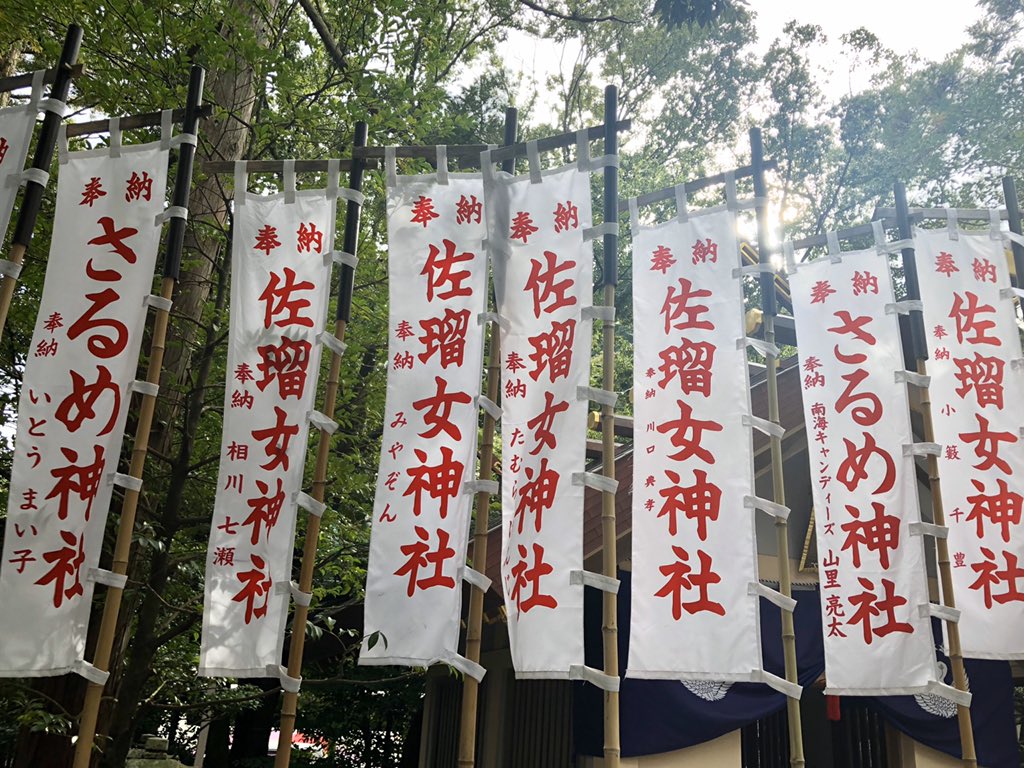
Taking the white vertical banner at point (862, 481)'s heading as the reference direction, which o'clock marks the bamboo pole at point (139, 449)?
The bamboo pole is roughly at 2 o'clock from the white vertical banner.

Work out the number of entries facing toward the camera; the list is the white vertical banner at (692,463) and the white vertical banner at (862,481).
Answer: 2

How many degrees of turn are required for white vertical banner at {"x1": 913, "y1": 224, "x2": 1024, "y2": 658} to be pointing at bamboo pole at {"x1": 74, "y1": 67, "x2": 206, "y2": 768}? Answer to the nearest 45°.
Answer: approximately 45° to its right

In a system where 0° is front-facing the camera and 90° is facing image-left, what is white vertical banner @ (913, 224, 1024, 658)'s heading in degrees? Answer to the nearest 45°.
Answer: approximately 0°

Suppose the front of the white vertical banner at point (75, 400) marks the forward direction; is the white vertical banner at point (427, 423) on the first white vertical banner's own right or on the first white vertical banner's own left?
on the first white vertical banner's own left

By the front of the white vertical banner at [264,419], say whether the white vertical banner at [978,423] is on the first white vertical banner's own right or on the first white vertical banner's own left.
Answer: on the first white vertical banner's own left

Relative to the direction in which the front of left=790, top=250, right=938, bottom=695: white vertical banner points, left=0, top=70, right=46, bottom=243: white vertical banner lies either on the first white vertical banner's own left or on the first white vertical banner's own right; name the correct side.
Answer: on the first white vertical banner's own right

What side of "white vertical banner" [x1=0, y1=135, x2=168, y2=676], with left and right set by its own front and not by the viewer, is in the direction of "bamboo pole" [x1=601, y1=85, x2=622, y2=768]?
left

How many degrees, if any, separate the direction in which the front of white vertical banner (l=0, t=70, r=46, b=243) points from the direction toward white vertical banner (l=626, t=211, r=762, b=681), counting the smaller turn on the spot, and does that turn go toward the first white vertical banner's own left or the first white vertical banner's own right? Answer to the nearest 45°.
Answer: approximately 45° to the first white vertical banner's own left

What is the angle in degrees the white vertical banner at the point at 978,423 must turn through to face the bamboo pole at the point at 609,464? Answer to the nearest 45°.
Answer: approximately 45° to its right
